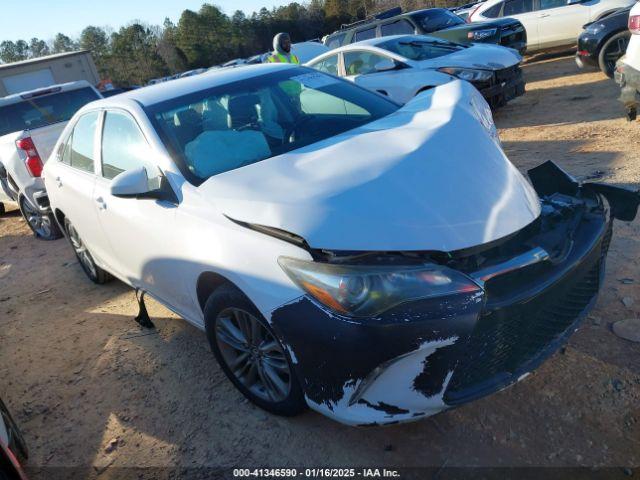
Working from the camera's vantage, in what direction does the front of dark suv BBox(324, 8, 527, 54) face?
facing the viewer and to the right of the viewer

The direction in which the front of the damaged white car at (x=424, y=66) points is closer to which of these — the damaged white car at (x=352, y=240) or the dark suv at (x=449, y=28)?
the damaged white car

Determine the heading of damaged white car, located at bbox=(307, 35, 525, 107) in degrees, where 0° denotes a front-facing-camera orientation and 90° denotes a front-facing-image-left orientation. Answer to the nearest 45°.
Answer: approximately 315°

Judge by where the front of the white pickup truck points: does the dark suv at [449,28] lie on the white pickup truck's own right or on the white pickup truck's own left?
on the white pickup truck's own right

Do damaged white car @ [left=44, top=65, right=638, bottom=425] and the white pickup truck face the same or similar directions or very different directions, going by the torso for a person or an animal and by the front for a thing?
very different directions

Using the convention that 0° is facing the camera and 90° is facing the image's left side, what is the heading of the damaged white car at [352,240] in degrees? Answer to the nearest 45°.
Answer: approximately 315°

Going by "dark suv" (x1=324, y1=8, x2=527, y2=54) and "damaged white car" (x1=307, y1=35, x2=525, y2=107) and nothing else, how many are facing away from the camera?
0

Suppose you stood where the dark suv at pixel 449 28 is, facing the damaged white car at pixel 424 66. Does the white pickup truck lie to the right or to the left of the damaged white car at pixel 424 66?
right

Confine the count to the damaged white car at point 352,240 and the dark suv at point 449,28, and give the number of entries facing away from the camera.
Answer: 0

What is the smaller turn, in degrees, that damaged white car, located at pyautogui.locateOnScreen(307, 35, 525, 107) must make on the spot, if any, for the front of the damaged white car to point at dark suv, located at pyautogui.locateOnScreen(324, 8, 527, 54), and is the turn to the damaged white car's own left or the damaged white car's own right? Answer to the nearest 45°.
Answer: approximately 135° to the damaged white car's own left

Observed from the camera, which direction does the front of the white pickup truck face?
facing away from the viewer and to the left of the viewer
